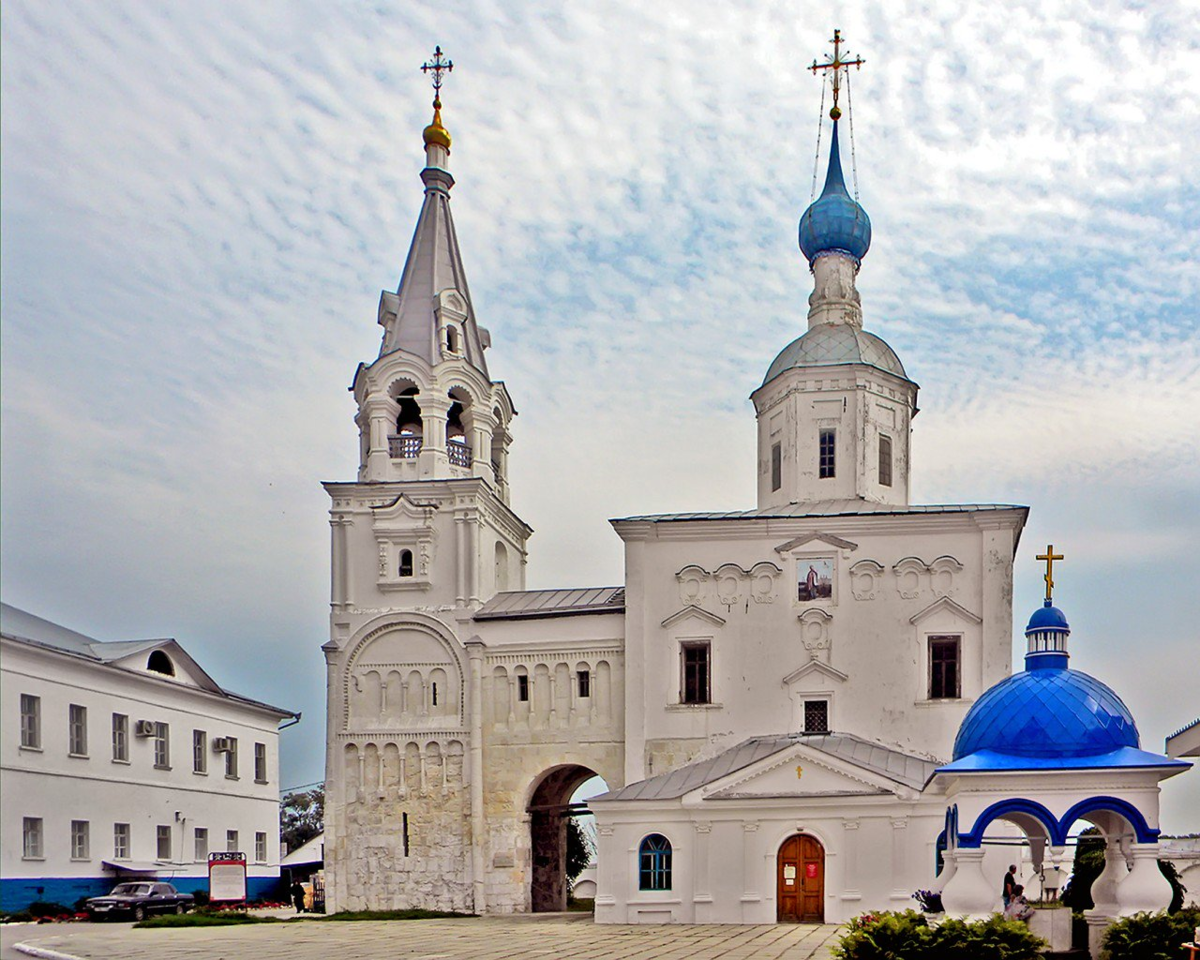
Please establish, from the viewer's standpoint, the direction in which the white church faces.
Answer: facing the viewer

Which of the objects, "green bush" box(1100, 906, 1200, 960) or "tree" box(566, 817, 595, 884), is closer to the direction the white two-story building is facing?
the green bush

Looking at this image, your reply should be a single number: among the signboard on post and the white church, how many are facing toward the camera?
2

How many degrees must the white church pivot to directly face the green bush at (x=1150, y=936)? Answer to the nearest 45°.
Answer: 0° — it already faces it

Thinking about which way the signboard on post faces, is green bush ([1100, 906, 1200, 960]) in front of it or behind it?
in front

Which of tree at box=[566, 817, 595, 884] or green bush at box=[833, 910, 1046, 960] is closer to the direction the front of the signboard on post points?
the green bush
